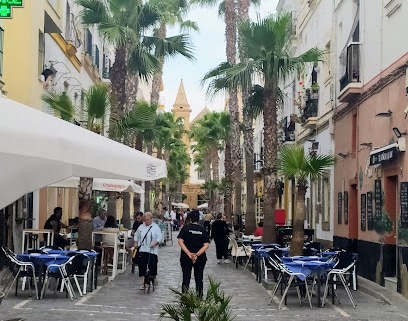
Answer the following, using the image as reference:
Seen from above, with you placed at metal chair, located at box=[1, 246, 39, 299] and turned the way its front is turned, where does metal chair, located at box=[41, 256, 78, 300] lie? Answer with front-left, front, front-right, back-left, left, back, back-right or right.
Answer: front

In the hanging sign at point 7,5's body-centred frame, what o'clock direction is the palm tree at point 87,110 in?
The palm tree is roughly at 7 o'clock from the hanging sign.

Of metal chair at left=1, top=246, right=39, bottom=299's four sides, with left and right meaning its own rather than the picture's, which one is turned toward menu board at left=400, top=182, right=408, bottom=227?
front

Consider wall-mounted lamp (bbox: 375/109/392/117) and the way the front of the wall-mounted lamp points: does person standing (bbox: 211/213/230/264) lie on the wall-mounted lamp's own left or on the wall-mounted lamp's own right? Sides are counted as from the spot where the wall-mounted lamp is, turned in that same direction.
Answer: on the wall-mounted lamp's own right

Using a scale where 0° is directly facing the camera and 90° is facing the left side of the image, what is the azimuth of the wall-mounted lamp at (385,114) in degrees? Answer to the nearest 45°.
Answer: approximately 90°

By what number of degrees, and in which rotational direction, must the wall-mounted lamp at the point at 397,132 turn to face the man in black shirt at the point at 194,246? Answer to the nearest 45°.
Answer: approximately 45° to its left

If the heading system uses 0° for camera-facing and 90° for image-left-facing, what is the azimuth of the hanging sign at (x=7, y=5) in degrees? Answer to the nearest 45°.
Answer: approximately 0°

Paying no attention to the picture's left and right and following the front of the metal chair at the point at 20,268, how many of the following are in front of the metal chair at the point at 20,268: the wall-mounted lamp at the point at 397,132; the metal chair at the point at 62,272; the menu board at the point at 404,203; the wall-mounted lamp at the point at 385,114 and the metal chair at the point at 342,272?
5

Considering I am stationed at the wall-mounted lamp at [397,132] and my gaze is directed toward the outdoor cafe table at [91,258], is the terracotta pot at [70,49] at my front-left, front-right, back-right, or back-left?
front-right

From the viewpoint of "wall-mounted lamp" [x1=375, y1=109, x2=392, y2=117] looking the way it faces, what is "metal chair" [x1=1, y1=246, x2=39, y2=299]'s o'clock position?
The metal chair is roughly at 11 o'clock from the wall-mounted lamp.

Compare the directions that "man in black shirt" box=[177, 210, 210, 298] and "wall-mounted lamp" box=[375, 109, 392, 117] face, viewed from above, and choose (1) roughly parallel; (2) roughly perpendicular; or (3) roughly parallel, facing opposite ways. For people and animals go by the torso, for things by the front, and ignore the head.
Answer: roughly perpendicular

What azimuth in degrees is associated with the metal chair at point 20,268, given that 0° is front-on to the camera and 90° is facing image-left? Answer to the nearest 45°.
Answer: approximately 270°
